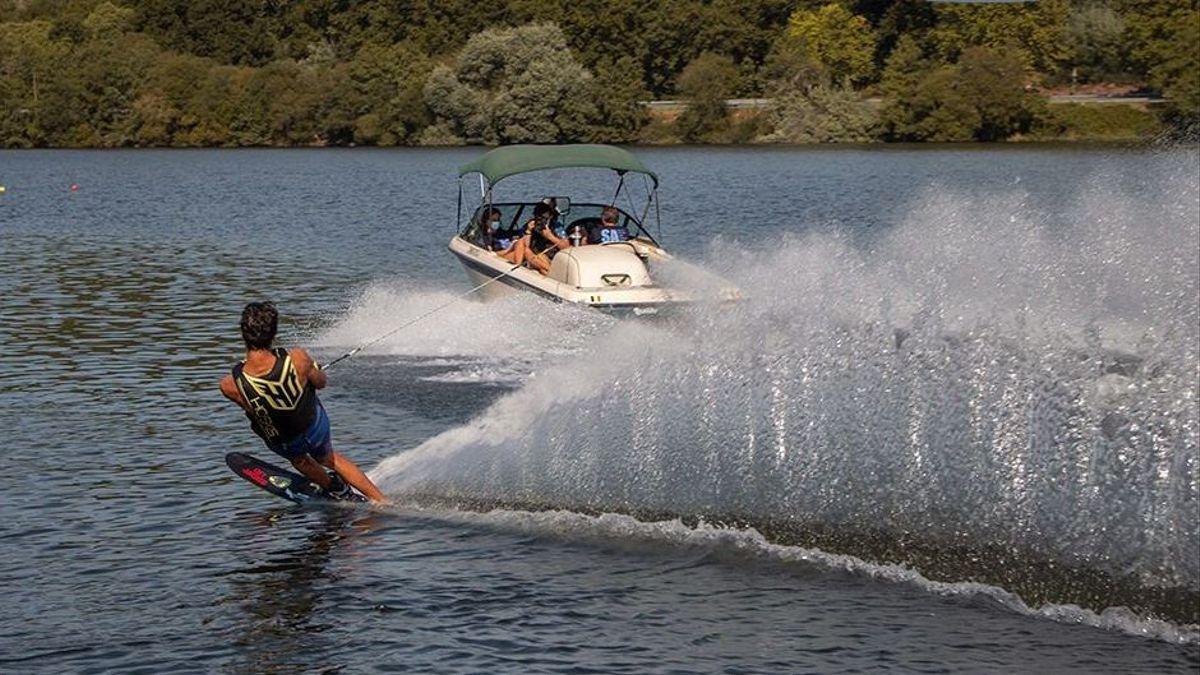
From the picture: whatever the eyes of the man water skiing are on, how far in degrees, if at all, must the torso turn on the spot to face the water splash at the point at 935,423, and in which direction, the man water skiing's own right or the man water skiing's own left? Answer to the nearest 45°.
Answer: approximately 90° to the man water skiing's own right

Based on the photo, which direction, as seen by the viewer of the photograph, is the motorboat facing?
facing away from the viewer and to the left of the viewer

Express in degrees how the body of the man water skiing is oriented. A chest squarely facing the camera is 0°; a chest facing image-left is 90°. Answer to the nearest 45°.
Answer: approximately 180°

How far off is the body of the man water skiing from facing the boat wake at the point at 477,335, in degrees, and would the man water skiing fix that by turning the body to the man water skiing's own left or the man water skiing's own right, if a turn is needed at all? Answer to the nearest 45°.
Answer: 0° — they already face it

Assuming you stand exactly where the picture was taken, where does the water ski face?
facing to the left of the viewer
